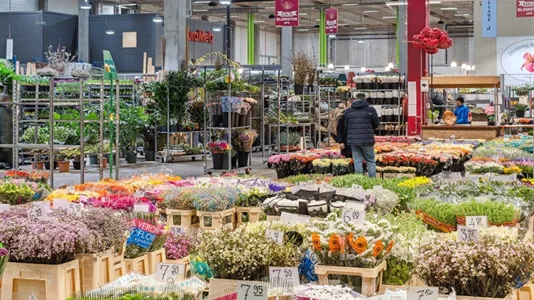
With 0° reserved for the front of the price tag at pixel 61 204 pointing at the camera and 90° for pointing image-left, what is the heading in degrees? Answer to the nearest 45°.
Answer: approximately 0°

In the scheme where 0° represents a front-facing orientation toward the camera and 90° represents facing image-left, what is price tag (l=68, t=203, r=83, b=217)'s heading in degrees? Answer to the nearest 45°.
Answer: approximately 0°

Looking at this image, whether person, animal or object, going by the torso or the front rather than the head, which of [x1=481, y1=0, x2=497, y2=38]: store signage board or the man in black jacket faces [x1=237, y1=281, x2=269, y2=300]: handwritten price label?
the store signage board

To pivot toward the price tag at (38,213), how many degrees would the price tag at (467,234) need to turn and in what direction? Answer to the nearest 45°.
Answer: approximately 90° to its right

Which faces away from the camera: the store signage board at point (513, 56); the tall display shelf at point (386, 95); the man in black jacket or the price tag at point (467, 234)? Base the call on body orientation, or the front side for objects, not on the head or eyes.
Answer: the man in black jacket

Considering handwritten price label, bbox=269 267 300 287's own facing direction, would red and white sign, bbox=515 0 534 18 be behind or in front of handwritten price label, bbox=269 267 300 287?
behind

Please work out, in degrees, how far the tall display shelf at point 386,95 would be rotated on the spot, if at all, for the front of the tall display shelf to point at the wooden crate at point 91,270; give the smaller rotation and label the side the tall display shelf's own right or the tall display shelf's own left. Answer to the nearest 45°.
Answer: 0° — it already faces it

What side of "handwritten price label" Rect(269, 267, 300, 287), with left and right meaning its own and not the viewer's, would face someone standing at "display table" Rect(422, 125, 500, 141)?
back

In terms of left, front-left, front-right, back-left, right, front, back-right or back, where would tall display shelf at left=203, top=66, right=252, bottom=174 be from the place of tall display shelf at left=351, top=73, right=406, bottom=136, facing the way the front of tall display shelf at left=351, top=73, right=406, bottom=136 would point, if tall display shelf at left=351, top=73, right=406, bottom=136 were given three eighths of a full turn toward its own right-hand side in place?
left

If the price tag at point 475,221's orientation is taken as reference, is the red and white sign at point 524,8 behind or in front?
behind

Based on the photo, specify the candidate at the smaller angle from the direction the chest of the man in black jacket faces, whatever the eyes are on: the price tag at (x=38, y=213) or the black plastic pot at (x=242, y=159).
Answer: the black plastic pot
